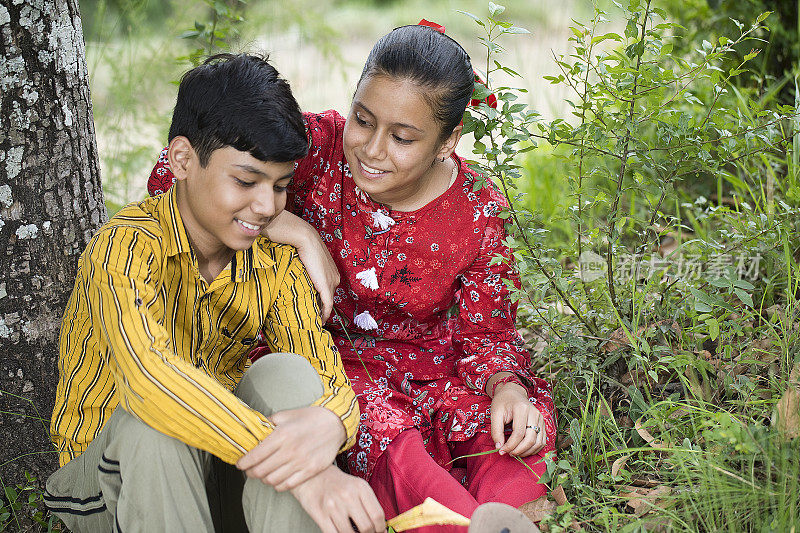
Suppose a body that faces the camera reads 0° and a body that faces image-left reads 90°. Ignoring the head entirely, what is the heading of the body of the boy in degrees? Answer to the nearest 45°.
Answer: approximately 315°

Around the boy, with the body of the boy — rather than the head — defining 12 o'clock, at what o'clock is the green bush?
The green bush is roughly at 10 o'clock from the boy.

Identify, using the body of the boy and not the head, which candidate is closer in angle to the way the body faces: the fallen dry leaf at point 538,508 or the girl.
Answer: the fallen dry leaf

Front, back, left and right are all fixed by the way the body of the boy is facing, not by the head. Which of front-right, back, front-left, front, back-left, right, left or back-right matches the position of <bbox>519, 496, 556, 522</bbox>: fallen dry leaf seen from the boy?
front-left

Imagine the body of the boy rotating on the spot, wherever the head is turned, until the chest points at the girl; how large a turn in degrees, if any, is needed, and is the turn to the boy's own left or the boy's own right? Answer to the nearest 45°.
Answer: approximately 90° to the boy's own left

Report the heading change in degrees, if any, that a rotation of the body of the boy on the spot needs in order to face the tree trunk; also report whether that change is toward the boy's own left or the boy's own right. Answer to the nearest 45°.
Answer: approximately 180°

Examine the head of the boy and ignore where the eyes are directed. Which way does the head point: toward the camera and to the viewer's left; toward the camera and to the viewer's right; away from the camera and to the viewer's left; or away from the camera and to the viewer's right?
toward the camera and to the viewer's right

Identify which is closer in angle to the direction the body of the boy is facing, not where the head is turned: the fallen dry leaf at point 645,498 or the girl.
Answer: the fallen dry leaf

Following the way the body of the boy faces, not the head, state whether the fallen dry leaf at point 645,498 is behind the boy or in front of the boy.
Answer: in front
